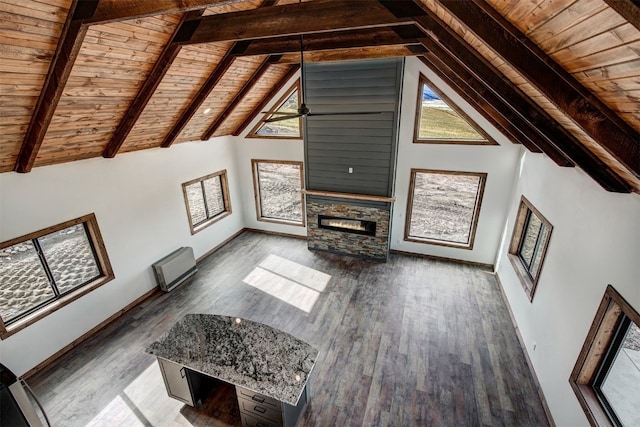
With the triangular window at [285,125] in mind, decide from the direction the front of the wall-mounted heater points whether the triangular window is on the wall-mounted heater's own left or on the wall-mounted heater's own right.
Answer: on the wall-mounted heater's own left

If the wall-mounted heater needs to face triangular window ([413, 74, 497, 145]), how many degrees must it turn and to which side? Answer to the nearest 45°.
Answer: approximately 45° to its left

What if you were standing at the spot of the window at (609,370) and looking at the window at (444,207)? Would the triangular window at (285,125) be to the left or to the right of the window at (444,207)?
left

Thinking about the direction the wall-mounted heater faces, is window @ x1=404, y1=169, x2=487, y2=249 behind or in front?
in front

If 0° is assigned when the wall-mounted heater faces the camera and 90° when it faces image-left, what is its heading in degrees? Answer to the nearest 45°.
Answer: approximately 315°

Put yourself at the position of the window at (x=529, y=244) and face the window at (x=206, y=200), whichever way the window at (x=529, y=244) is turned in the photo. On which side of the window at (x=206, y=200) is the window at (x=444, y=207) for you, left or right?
right

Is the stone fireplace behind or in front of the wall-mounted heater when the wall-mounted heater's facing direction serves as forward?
in front

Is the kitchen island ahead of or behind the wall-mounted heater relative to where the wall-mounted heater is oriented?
ahead

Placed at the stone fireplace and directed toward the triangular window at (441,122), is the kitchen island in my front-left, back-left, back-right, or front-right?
back-right

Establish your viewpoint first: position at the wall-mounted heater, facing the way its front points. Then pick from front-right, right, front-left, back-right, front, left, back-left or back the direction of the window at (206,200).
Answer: left

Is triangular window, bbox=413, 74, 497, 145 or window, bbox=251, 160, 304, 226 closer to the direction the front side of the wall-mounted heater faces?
the triangular window
